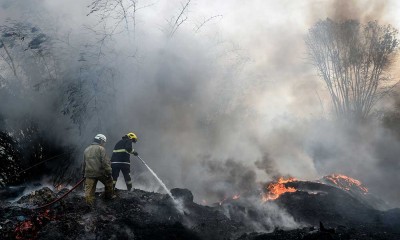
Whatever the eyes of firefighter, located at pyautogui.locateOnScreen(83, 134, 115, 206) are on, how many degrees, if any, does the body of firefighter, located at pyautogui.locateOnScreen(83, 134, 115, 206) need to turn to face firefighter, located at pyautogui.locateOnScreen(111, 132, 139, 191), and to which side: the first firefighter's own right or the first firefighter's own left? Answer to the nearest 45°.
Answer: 0° — they already face them

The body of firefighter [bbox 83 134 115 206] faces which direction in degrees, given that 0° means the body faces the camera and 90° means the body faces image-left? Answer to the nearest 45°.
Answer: approximately 225°

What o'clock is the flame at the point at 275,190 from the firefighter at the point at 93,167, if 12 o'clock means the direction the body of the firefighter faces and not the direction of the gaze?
The flame is roughly at 1 o'clock from the firefighter.
